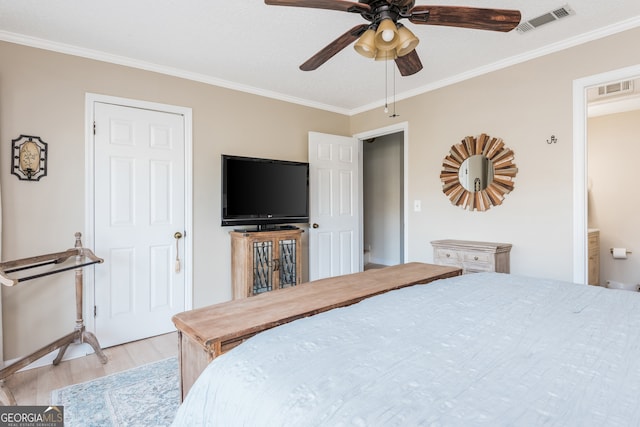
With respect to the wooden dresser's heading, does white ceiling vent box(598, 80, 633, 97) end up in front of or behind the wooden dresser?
behind

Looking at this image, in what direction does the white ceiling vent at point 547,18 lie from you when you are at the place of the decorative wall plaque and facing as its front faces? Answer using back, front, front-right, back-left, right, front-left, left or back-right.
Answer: front-left

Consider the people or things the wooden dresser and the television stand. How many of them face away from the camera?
0

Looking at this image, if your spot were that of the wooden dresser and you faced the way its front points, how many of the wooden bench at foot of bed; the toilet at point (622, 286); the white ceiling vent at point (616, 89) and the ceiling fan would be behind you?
2

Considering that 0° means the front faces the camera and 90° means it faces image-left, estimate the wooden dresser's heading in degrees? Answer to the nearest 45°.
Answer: approximately 45°

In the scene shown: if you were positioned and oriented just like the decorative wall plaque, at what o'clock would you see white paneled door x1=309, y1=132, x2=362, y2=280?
The white paneled door is roughly at 9 o'clock from the decorative wall plaque.

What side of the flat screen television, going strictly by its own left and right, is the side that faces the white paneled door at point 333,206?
left

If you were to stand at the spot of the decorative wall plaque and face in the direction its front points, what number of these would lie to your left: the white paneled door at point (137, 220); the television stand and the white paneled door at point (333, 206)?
3

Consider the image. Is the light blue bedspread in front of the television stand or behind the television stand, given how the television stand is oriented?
in front

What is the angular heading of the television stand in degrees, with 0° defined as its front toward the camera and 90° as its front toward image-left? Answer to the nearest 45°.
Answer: approximately 315°

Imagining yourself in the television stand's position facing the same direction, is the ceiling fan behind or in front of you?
in front

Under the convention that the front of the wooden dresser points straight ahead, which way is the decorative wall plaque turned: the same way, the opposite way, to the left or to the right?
to the left

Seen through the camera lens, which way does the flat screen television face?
facing the viewer and to the right of the viewer

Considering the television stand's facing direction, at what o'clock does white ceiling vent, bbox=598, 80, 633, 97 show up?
The white ceiling vent is roughly at 11 o'clock from the television stand.
